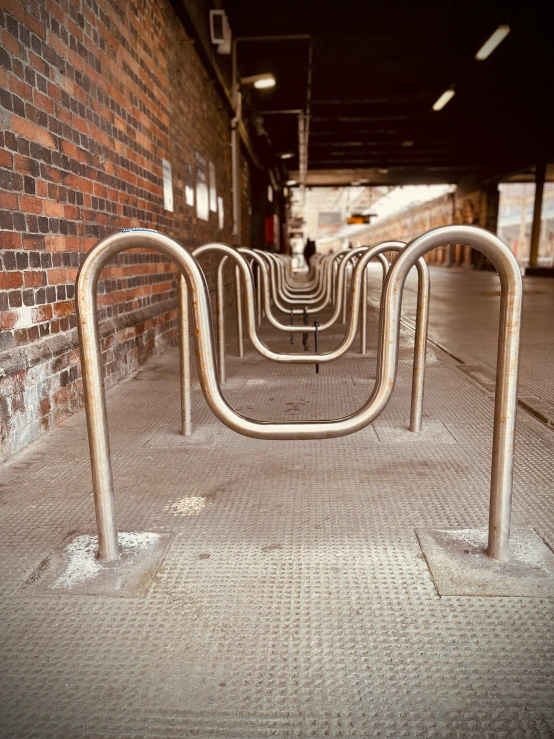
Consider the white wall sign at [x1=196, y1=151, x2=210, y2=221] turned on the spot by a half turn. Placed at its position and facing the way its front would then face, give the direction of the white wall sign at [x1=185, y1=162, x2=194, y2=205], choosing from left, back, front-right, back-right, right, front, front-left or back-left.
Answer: left

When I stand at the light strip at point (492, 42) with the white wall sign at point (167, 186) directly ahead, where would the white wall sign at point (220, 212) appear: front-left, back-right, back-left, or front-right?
front-right

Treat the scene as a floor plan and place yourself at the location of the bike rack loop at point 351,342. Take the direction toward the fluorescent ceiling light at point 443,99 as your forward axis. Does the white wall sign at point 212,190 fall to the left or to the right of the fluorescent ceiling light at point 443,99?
left

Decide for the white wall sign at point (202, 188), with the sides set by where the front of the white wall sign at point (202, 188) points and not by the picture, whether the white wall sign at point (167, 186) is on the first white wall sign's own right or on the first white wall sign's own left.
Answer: on the first white wall sign's own right

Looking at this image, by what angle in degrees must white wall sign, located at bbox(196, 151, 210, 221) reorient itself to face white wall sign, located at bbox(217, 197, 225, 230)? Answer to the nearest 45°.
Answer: approximately 90° to its left

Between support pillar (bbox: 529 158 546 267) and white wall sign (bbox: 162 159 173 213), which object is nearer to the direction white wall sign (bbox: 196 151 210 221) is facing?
the support pillar

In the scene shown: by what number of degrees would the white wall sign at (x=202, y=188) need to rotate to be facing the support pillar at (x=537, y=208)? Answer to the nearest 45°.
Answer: approximately 45° to its left

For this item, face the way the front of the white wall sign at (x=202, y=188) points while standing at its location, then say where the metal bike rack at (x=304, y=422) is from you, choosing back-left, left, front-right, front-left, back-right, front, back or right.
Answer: right

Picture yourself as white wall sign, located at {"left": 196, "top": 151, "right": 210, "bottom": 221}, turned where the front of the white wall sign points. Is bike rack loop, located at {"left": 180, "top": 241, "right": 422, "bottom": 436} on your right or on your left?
on your right

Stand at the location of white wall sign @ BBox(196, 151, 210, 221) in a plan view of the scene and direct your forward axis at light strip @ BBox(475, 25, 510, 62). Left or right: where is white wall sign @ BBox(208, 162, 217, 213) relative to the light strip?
left

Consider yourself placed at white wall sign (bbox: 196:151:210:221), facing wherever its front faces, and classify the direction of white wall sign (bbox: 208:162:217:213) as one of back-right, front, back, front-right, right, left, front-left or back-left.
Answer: left

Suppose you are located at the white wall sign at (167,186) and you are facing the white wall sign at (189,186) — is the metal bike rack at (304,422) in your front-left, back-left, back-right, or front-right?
back-right

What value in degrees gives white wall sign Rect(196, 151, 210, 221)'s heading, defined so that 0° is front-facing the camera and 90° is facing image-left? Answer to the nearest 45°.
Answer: approximately 270°
